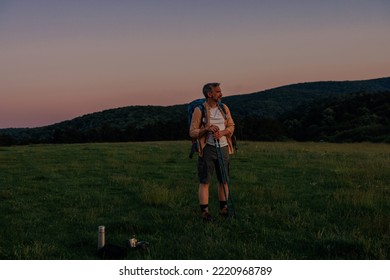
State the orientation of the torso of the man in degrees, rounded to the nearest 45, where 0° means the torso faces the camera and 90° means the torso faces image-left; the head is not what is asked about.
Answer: approximately 315°
